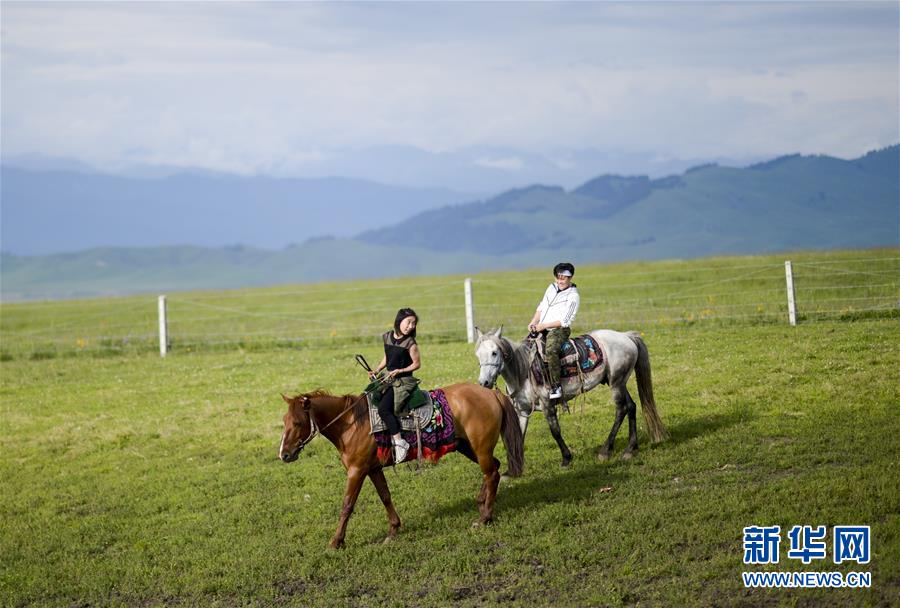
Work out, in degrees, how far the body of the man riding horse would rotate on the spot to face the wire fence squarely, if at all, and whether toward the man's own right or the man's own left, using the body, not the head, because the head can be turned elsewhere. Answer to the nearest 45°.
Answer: approximately 135° to the man's own right

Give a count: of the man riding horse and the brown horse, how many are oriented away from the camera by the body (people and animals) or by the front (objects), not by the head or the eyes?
0

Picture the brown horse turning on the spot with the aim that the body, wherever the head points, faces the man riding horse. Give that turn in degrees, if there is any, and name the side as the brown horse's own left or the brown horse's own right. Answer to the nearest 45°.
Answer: approximately 135° to the brown horse's own right

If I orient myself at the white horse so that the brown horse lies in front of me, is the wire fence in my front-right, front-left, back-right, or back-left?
back-right

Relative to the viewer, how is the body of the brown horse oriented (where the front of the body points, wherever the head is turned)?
to the viewer's left

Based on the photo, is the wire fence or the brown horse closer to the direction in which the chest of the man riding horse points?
the brown horse

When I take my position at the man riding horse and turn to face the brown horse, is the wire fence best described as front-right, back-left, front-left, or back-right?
back-right

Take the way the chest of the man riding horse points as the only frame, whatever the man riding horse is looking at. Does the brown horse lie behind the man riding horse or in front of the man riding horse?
in front

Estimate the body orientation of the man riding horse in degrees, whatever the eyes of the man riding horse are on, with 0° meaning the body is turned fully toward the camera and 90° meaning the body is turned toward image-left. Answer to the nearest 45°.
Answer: approximately 45°

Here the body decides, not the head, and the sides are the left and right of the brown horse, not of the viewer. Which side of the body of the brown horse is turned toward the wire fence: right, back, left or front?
right

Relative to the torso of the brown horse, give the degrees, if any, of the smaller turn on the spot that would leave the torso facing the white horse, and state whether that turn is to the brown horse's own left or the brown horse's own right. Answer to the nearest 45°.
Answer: approximately 135° to the brown horse's own right
